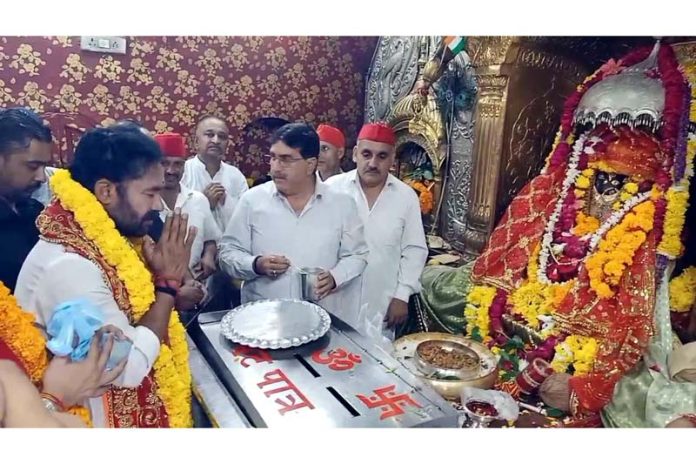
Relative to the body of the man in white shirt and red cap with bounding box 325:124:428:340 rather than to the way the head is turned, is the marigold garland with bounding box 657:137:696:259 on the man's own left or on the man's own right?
on the man's own left

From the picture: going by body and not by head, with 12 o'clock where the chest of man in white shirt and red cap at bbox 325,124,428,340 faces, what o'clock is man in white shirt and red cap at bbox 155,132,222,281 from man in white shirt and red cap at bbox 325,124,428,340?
man in white shirt and red cap at bbox 155,132,222,281 is roughly at 2 o'clock from man in white shirt and red cap at bbox 325,124,428,340.

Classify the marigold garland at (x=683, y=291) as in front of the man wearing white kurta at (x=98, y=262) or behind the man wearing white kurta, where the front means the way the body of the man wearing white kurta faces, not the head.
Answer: in front

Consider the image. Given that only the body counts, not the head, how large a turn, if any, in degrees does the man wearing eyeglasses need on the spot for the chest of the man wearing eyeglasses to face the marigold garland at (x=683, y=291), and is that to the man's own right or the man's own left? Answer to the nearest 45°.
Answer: approximately 90° to the man's own left

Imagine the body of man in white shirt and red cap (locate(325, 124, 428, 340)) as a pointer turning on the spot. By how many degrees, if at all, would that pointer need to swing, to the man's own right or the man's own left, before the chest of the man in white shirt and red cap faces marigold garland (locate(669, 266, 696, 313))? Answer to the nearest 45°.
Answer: approximately 90° to the man's own left

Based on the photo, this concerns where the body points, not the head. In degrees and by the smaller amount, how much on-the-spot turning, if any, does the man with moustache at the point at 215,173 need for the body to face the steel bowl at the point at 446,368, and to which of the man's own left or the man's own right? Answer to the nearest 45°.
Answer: approximately 45° to the man's own left

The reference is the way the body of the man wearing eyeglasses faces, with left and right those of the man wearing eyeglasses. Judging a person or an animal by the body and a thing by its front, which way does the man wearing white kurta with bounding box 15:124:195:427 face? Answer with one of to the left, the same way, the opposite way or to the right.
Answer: to the left

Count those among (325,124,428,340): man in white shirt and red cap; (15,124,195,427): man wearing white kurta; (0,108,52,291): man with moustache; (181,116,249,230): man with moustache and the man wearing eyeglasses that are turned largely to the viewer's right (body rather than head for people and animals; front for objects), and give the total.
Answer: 2

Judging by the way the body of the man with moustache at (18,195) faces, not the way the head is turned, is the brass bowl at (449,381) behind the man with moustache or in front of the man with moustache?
in front

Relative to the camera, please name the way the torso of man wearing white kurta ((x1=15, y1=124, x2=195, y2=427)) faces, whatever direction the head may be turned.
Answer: to the viewer's right

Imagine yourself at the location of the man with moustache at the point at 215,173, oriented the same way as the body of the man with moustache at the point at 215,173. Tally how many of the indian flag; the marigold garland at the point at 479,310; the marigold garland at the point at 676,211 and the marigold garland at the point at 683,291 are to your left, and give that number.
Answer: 4
